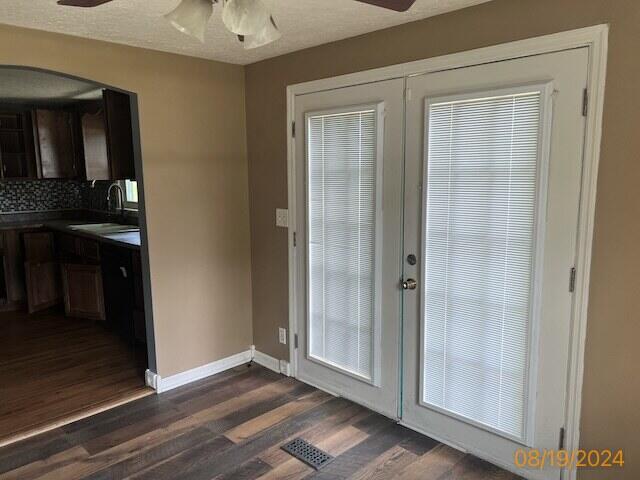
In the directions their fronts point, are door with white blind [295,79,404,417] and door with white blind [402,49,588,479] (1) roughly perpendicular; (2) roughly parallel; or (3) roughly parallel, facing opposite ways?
roughly parallel

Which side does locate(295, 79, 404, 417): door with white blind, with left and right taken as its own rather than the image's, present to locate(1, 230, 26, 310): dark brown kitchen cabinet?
right

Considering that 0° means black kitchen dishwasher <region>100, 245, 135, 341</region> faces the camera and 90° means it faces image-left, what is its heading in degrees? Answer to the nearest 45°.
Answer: approximately 45°

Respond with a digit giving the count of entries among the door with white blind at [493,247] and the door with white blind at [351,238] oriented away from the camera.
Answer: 0

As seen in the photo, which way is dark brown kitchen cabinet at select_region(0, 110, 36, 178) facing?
toward the camera

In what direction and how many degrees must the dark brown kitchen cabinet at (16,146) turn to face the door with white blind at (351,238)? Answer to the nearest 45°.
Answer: approximately 45° to its left

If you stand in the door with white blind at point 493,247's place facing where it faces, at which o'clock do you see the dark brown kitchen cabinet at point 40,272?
The dark brown kitchen cabinet is roughly at 2 o'clock from the door with white blind.

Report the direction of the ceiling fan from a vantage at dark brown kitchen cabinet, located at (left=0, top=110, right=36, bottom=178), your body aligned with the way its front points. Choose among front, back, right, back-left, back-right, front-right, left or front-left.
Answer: front

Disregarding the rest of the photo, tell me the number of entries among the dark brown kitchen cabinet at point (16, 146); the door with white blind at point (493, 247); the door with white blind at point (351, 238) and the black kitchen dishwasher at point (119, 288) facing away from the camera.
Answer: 0

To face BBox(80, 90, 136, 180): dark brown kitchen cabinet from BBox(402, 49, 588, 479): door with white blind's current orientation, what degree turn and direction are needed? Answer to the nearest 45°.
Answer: approximately 45° to its right

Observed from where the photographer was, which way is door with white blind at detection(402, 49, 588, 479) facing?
facing the viewer and to the left of the viewer
